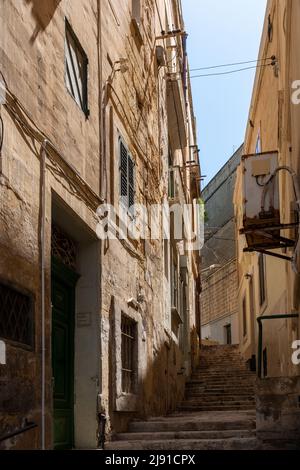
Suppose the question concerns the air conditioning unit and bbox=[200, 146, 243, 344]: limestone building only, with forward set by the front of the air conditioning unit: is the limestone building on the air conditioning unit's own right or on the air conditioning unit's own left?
on the air conditioning unit's own right

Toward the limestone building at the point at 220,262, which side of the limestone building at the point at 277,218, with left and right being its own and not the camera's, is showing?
right

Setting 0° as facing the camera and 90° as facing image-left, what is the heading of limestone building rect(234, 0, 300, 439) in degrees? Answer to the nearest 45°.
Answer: approximately 90°

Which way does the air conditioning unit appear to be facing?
to the viewer's left
